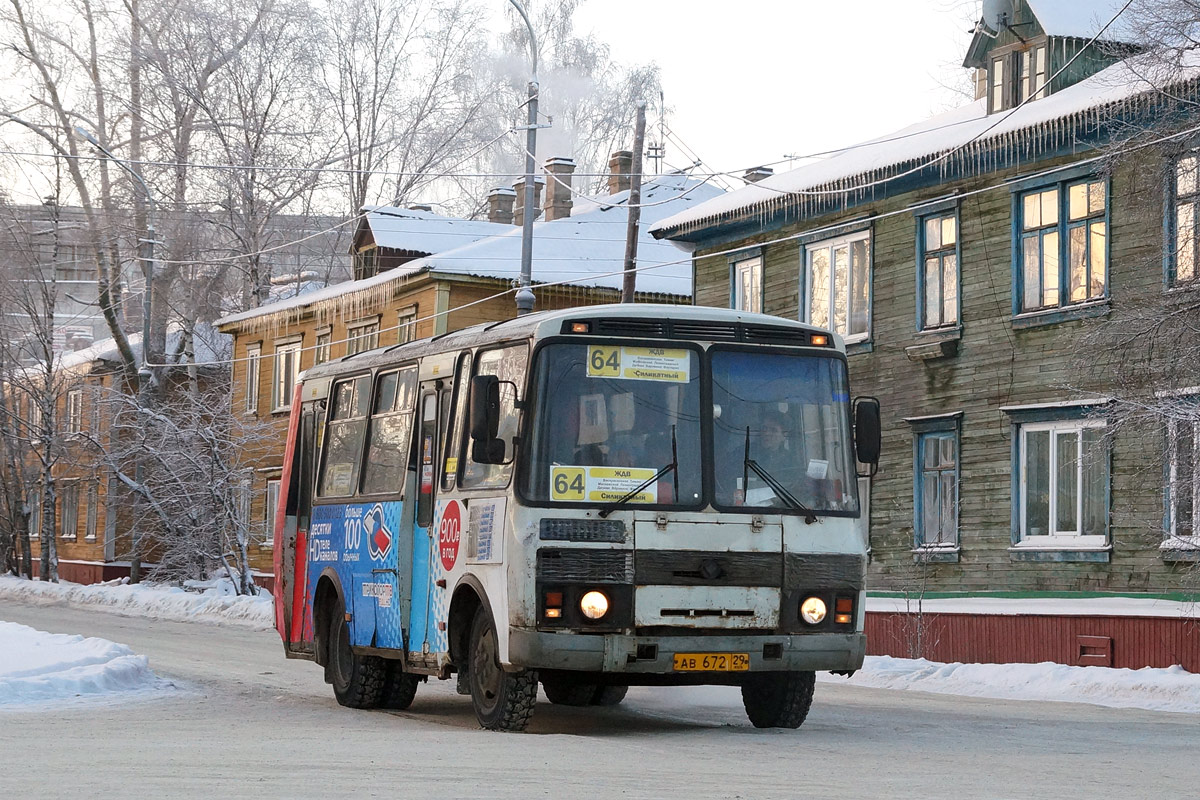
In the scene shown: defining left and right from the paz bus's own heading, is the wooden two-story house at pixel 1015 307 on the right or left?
on its left

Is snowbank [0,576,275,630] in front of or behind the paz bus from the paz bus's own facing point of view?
behind

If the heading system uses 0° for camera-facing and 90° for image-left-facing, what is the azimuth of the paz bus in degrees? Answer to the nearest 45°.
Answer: approximately 315°

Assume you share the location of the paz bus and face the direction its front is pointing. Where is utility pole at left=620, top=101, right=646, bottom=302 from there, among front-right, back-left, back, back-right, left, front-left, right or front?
back-left

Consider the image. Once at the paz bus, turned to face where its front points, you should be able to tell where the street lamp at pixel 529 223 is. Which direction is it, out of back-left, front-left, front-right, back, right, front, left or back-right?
back-left

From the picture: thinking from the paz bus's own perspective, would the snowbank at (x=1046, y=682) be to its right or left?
on its left
